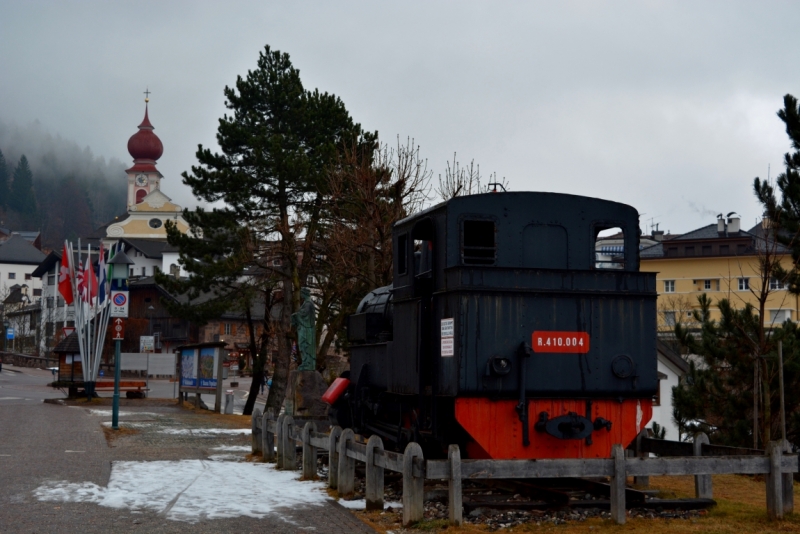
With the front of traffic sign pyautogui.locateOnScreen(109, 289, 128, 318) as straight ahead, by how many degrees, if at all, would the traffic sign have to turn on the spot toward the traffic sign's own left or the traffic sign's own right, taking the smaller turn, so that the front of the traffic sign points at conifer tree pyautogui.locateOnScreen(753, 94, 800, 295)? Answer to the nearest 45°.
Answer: approximately 45° to the traffic sign's own left

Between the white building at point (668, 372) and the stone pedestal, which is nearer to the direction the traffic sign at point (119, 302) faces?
the stone pedestal

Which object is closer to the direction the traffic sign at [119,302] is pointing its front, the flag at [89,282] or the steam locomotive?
the steam locomotive

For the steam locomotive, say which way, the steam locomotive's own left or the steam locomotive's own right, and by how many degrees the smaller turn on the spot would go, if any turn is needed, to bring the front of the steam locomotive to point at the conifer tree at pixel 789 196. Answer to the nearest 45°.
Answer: approximately 90° to the steam locomotive's own right

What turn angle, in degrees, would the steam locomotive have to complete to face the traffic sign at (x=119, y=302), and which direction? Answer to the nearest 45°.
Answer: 0° — it already faces it

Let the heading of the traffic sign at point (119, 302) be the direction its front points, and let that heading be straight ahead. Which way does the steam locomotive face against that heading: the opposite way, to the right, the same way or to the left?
the opposite way
